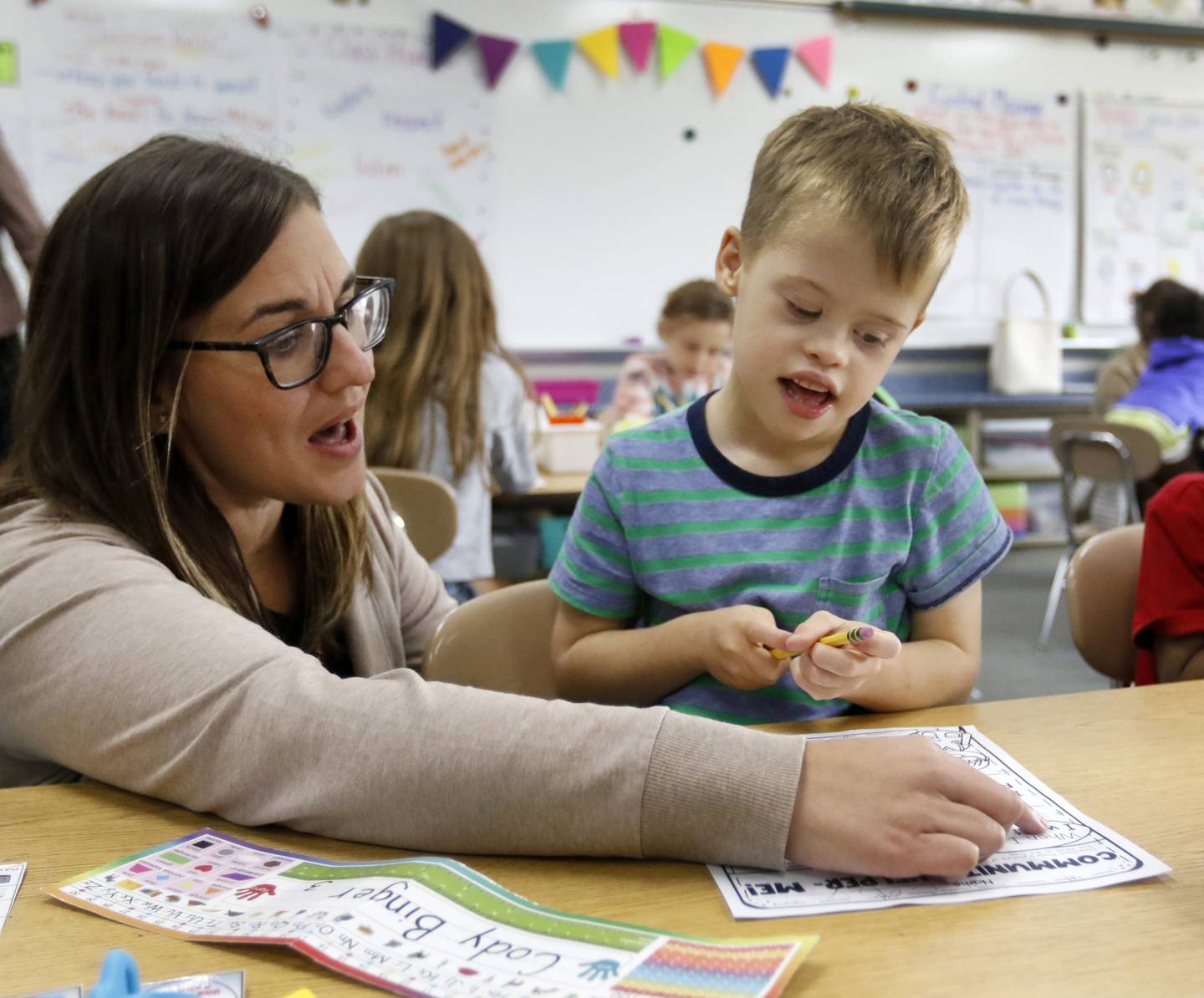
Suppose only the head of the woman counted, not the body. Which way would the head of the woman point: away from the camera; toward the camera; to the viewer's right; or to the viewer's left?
to the viewer's right

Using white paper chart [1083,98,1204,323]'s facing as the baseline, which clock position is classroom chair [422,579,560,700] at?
The classroom chair is roughly at 12 o'clock from the white paper chart.

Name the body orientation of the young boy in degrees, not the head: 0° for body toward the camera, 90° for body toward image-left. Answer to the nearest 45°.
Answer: approximately 0°

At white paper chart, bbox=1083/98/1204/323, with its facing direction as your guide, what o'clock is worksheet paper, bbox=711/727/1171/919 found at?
The worksheet paper is roughly at 12 o'clock from the white paper chart.

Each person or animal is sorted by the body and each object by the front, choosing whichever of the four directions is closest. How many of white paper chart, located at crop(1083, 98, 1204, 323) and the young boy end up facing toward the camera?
2

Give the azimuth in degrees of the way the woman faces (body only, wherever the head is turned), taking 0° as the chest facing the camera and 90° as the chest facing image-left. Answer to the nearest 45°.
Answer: approximately 315°

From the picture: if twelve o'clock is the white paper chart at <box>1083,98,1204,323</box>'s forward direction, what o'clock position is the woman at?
The woman is roughly at 12 o'clock from the white paper chart.

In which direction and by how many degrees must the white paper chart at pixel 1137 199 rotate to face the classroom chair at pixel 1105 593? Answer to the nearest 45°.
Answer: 0° — it already faces it

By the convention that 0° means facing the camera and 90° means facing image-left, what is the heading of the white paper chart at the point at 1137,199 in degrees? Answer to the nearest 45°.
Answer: approximately 0°

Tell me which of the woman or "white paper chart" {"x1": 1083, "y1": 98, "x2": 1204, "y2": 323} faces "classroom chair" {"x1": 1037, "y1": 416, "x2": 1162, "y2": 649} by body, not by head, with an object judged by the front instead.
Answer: the white paper chart
